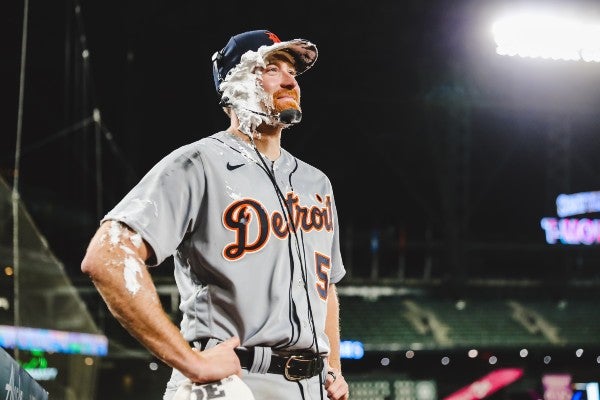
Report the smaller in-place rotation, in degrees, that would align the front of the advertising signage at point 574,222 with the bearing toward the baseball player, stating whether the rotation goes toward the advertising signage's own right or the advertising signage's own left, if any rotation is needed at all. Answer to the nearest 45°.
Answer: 0° — it already faces them

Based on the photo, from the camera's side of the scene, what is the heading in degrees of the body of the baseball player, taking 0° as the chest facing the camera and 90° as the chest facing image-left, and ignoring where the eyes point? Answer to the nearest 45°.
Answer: approximately 315°

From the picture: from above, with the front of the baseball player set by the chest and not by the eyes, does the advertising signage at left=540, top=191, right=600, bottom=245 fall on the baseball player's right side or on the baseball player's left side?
on the baseball player's left side

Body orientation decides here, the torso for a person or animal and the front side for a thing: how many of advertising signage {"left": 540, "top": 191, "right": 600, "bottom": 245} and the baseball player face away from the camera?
0

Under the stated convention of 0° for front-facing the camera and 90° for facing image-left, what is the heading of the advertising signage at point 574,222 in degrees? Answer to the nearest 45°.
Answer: approximately 0°
